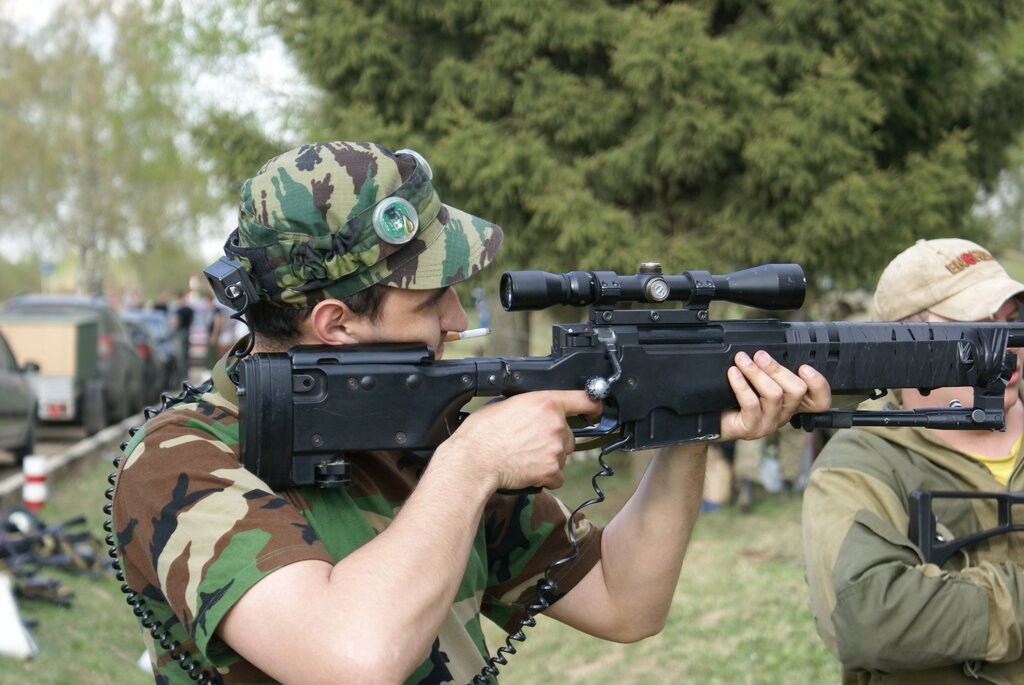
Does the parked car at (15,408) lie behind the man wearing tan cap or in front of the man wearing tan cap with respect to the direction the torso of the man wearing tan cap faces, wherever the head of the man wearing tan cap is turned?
behind

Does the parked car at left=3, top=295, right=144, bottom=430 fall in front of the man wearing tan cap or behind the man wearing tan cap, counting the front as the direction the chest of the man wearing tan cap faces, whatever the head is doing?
behind

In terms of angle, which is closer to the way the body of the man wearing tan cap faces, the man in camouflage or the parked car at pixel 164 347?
the man in camouflage

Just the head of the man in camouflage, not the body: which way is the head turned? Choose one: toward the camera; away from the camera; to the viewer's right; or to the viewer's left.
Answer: to the viewer's right

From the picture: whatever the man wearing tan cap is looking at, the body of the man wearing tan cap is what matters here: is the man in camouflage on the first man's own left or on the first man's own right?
on the first man's own right

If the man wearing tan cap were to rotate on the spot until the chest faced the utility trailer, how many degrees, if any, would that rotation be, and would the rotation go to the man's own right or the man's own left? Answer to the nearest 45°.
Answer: approximately 180°
